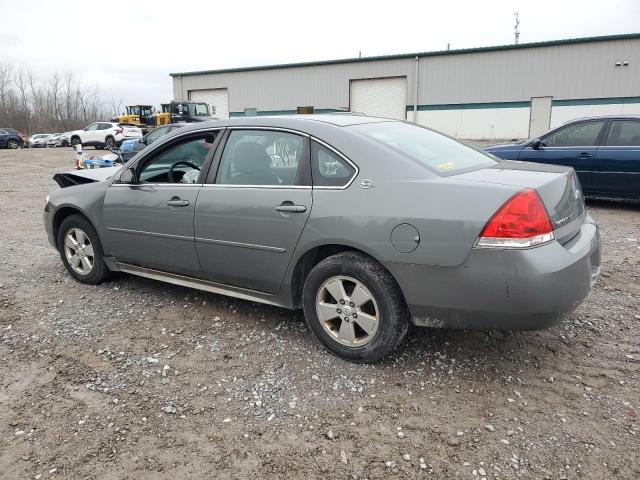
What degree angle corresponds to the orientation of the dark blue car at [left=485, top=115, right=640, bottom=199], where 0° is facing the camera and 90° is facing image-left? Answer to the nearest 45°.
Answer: approximately 90°

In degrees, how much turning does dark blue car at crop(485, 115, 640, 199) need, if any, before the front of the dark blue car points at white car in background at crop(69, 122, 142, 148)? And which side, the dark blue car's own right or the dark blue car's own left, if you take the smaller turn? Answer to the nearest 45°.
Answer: approximately 45° to the dark blue car's own right

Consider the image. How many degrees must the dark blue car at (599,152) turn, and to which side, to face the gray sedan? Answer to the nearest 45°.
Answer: approximately 90° to its left

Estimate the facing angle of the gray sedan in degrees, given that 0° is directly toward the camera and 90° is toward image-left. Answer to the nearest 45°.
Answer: approximately 135°

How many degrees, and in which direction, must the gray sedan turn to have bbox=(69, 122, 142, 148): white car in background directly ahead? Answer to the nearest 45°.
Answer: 0° — it already faces it

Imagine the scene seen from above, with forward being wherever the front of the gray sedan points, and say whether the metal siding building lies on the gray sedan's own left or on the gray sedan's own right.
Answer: on the gray sedan's own right

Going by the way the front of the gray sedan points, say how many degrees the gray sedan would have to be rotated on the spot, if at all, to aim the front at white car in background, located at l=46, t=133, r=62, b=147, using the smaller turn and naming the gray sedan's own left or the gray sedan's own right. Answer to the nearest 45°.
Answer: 0° — it already faces it

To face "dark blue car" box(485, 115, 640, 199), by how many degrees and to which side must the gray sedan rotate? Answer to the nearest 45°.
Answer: approximately 90° to its right

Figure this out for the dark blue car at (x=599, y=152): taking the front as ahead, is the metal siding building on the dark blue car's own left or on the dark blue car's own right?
on the dark blue car's own right
